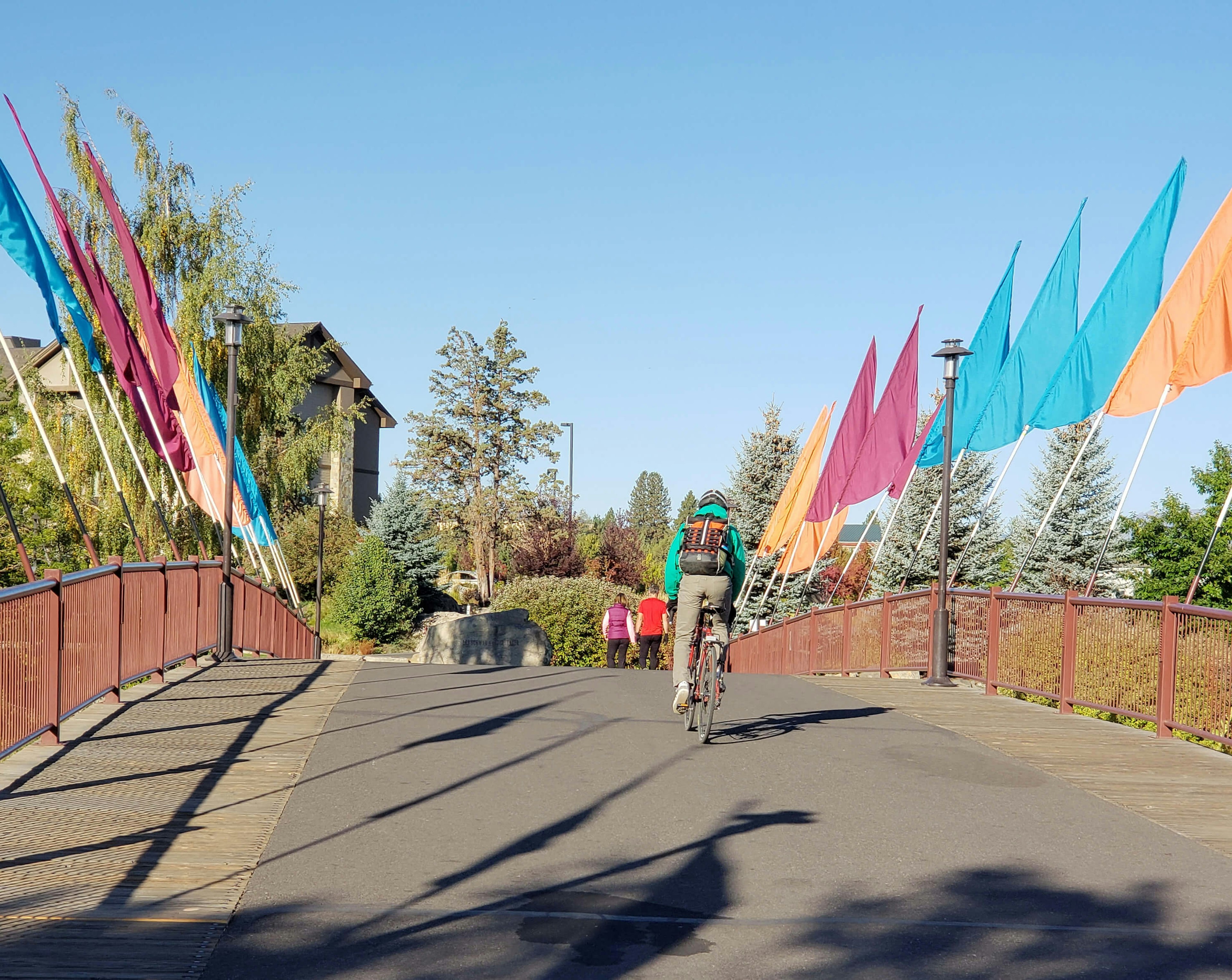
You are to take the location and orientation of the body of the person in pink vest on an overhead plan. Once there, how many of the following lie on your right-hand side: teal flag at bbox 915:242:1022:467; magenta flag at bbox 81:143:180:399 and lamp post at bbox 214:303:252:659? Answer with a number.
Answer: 1

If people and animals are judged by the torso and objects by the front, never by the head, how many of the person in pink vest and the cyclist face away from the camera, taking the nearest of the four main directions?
2

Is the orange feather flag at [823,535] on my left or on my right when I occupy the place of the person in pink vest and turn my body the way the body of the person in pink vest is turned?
on my right

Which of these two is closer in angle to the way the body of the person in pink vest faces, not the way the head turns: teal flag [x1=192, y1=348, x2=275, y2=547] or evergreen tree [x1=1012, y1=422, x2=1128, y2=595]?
the evergreen tree

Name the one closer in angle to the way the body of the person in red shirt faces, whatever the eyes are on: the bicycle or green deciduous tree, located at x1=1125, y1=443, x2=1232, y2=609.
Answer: the green deciduous tree

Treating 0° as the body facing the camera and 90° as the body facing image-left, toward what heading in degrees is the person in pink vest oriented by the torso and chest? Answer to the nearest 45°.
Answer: approximately 180°

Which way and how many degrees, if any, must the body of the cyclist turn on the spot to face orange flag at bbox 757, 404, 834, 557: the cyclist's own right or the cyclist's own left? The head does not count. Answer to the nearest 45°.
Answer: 0° — they already face it

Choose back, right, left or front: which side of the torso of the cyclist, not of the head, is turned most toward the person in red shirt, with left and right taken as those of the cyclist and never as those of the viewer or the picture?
front

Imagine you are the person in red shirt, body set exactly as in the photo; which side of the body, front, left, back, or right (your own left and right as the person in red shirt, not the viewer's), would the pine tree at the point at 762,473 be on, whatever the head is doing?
front

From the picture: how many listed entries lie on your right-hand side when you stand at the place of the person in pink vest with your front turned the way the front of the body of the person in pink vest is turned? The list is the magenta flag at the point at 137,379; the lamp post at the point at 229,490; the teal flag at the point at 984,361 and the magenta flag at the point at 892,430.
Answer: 2

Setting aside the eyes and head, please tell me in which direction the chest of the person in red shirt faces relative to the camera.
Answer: away from the camera

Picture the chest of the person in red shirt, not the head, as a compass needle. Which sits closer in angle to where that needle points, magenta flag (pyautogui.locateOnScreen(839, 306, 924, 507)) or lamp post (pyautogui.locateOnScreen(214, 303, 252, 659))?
the magenta flag

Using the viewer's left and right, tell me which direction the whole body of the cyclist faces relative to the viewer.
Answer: facing away from the viewer

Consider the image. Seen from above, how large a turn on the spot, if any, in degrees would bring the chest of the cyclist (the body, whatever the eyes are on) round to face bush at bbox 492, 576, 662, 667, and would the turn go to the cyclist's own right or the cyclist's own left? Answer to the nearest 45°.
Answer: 0° — they already face it

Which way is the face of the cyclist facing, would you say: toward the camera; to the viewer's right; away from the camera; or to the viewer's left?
away from the camera

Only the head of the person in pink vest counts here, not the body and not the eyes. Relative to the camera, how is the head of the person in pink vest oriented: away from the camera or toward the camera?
away from the camera

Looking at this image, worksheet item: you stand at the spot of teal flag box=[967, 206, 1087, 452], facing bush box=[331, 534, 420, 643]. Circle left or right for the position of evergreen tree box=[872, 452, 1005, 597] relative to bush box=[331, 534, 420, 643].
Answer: right
